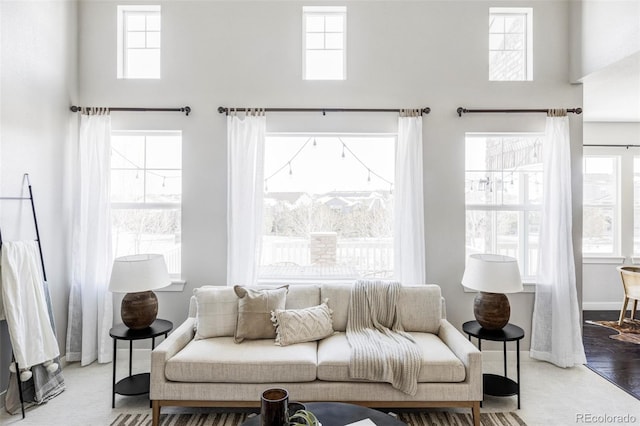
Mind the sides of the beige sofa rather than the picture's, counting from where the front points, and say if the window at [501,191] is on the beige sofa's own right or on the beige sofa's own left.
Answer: on the beige sofa's own left

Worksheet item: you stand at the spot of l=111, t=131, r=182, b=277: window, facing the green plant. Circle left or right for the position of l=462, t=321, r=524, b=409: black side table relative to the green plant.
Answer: left

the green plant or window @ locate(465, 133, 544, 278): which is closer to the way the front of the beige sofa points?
the green plant

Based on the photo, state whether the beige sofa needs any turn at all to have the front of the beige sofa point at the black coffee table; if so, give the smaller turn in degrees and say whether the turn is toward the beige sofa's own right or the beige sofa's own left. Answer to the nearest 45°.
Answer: approximately 45° to the beige sofa's own left

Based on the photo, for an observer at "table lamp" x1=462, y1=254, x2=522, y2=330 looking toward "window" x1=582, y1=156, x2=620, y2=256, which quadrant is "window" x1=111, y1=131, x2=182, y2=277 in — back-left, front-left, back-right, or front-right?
back-left

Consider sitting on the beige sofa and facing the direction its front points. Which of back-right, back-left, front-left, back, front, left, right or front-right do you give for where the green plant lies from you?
front

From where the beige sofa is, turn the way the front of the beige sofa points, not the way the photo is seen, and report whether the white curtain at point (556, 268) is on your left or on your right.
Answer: on your left

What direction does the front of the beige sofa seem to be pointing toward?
toward the camera

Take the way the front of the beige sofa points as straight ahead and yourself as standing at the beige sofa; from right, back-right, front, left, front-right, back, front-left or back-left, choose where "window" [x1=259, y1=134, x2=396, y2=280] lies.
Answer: back

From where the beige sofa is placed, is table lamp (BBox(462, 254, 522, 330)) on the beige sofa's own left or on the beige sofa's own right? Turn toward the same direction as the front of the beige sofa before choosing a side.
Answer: on the beige sofa's own left

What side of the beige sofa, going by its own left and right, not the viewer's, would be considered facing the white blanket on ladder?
right

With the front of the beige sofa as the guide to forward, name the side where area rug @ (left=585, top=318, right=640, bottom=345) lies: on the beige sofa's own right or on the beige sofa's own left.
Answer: on the beige sofa's own left

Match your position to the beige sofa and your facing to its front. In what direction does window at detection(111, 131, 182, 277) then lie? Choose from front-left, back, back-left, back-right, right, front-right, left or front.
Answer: back-right
